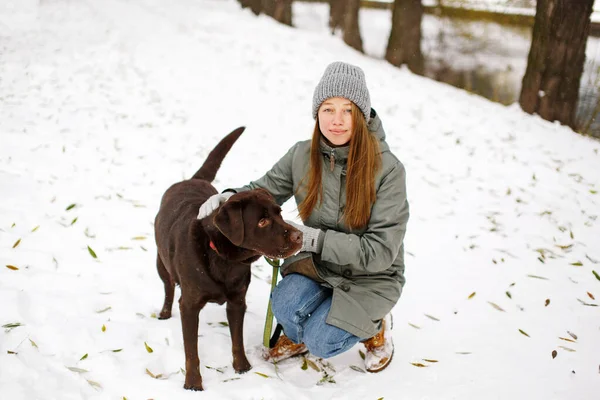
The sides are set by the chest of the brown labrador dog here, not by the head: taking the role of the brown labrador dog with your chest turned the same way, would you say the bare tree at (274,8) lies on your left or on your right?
on your left

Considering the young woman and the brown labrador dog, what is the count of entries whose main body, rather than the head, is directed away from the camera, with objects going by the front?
0

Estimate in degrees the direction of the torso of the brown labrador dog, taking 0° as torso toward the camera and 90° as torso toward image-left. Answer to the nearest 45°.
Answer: approximately 315°

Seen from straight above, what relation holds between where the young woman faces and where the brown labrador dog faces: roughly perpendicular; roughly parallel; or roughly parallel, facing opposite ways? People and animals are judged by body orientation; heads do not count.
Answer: roughly perpendicular
